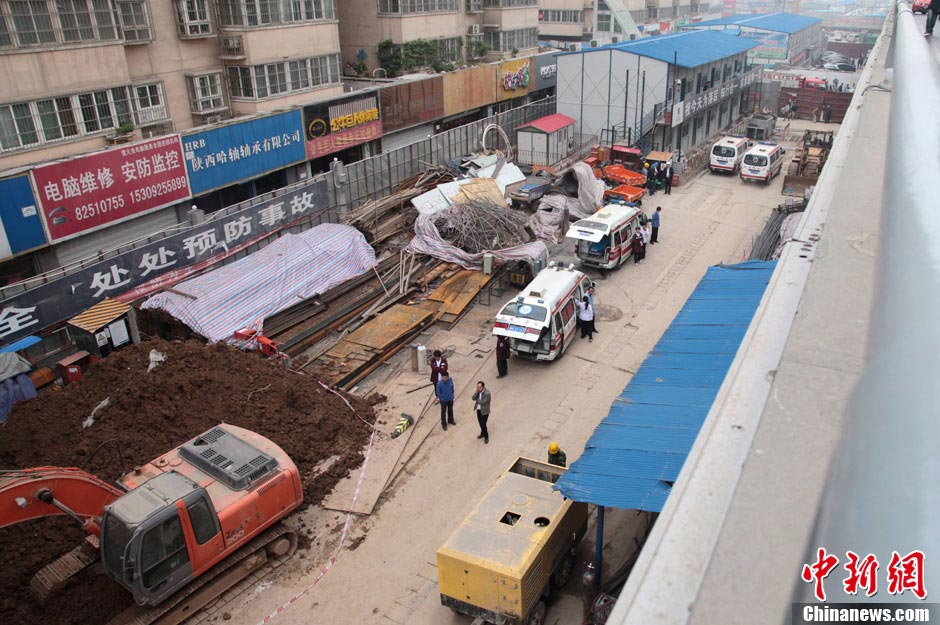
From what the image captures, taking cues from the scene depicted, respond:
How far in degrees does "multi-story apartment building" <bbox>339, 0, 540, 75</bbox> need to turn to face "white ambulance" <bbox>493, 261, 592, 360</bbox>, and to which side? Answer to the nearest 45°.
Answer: approximately 45° to its right

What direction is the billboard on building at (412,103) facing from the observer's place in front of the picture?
facing the viewer and to the right of the viewer

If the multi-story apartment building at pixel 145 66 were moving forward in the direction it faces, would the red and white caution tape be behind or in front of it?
in front

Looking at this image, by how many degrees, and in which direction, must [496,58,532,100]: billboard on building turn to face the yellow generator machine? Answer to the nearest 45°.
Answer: approximately 45° to its right

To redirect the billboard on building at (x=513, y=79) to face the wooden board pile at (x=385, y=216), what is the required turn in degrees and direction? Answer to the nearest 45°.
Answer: approximately 45° to its right

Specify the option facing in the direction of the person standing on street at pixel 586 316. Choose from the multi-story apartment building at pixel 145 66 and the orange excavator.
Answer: the multi-story apartment building

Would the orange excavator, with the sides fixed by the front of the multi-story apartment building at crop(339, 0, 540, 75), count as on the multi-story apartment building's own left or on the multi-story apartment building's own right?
on the multi-story apartment building's own right

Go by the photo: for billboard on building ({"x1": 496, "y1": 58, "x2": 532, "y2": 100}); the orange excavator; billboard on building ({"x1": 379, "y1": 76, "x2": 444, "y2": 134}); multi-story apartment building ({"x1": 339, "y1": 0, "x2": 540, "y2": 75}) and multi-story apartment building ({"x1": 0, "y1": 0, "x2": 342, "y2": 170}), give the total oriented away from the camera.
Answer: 0

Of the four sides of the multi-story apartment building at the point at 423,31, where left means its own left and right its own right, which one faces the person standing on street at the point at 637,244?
front

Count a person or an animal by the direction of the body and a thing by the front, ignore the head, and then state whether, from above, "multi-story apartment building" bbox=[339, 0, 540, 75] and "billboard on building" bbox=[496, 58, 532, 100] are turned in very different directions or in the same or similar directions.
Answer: same or similar directions

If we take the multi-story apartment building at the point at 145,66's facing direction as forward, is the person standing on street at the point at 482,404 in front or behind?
in front

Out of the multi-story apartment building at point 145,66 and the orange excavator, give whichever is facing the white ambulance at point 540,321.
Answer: the multi-story apartment building

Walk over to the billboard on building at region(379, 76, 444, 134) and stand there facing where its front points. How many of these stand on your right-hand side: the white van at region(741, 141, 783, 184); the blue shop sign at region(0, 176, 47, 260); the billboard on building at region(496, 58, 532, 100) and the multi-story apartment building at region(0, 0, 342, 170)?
2
